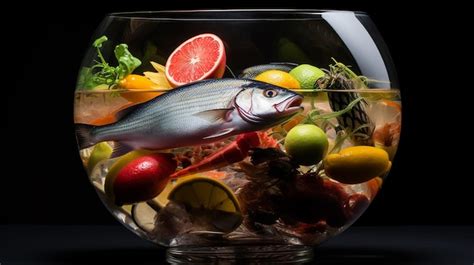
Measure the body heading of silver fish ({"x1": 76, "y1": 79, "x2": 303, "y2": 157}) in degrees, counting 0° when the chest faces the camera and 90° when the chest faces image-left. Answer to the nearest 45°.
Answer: approximately 270°
